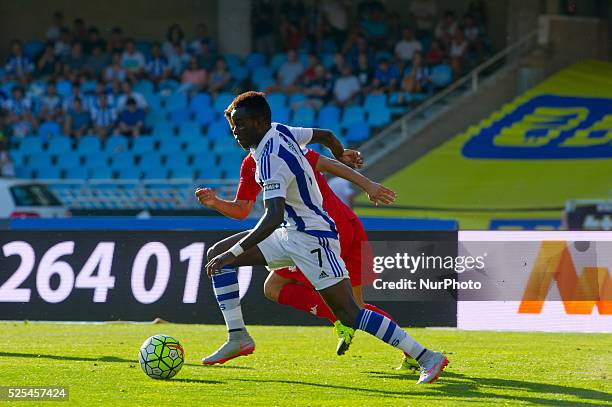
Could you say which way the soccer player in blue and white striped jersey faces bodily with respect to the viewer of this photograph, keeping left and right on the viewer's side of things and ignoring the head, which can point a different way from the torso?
facing to the left of the viewer

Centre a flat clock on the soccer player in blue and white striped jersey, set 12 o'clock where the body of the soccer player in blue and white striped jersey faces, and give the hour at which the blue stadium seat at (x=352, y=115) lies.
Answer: The blue stadium seat is roughly at 3 o'clock from the soccer player in blue and white striped jersey.

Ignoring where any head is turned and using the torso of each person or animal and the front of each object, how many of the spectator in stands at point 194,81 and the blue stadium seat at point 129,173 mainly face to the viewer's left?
0

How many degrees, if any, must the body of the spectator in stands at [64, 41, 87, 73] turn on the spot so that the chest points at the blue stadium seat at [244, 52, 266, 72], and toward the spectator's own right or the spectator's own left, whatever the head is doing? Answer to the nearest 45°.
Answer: approximately 90° to the spectator's own left

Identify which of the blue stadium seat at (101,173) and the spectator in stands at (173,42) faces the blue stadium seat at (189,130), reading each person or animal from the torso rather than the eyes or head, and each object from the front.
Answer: the spectator in stands

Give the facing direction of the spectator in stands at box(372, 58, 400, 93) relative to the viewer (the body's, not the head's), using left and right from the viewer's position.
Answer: facing the viewer and to the left of the viewer

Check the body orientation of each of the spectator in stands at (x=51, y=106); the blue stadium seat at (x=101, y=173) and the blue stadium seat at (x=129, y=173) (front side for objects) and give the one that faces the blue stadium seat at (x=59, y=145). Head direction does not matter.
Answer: the spectator in stands

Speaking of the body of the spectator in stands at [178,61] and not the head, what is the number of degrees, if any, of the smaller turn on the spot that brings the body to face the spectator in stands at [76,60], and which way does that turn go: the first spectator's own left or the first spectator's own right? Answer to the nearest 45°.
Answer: approximately 90° to the first spectator's own right

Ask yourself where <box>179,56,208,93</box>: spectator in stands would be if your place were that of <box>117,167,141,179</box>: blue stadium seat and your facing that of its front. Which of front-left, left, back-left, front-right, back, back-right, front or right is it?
back-left

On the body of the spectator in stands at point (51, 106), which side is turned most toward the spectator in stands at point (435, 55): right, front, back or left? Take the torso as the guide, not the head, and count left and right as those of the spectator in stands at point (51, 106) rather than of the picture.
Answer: left

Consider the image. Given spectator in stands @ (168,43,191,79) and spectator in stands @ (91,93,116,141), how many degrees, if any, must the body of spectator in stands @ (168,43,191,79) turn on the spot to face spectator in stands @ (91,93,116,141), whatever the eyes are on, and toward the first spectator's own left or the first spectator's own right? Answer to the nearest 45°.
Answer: approximately 45° to the first spectator's own right

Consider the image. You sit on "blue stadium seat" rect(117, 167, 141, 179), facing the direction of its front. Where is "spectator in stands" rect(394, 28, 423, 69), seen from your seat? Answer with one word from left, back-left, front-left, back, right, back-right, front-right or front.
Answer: left

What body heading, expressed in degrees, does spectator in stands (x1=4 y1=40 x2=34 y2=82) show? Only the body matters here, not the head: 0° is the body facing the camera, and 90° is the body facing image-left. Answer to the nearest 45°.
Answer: approximately 0°

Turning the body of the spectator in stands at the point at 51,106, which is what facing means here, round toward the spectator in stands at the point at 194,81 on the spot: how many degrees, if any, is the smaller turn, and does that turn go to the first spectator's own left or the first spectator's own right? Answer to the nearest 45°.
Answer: approximately 90° to the first spectator's own left

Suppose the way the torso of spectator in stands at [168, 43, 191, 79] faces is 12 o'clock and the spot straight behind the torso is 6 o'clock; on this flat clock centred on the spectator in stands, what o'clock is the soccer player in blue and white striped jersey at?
The soccer player in blue and white striped jersey is roughly at 12 o'clock from the spectator in stands.

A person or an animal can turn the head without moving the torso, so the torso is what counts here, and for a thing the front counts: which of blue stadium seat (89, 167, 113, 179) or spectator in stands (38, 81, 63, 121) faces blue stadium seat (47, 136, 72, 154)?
the spectator in stands

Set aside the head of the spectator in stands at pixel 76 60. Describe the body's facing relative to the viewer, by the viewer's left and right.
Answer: facing the viewer
